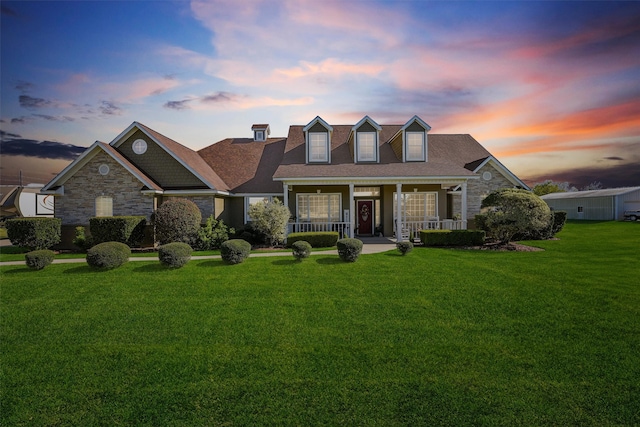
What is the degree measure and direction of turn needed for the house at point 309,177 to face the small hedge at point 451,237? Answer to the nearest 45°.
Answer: approximately 45° to its left

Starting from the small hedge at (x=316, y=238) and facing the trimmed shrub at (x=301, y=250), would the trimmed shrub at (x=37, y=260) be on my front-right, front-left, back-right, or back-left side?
front-right

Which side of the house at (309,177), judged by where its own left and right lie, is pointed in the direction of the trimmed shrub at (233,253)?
front

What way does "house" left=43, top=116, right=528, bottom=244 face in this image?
toward the camera

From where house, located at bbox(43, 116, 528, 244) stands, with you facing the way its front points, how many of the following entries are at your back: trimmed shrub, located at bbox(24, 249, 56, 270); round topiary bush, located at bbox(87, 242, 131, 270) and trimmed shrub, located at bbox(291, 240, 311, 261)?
0

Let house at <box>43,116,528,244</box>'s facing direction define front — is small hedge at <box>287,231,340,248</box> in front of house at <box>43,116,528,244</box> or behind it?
in front

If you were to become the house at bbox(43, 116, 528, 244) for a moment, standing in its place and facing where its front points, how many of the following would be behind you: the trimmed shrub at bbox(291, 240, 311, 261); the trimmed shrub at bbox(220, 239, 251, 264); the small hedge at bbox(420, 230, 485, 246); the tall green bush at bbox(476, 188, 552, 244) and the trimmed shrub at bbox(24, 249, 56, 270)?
0

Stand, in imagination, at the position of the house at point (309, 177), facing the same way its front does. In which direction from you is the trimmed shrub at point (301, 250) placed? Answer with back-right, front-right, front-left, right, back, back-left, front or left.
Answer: front

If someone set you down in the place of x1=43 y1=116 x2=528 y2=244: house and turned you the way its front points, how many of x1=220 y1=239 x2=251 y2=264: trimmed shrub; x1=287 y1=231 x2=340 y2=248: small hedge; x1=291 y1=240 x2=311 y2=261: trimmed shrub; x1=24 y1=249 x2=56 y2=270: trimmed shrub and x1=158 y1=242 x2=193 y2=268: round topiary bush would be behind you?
0

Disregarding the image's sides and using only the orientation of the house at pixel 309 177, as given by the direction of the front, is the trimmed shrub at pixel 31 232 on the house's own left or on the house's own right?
on the house's own right

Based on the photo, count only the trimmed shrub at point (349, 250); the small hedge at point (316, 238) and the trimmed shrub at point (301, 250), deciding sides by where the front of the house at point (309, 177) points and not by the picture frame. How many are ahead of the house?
3

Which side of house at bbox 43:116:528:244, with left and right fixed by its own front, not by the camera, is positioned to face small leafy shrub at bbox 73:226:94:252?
right

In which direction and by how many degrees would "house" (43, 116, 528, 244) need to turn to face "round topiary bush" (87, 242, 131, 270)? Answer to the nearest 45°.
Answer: approximately 45° to its right

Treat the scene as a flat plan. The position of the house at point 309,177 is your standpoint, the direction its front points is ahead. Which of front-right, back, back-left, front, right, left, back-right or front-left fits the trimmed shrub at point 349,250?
front

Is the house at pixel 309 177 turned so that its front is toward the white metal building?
no
